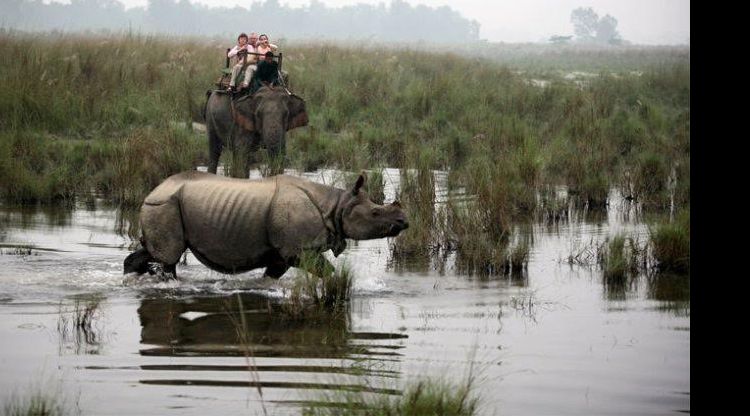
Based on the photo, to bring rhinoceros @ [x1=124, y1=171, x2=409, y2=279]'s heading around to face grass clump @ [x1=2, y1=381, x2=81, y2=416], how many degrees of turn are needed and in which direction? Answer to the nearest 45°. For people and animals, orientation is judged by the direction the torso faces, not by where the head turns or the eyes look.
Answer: approximately 90° to its right

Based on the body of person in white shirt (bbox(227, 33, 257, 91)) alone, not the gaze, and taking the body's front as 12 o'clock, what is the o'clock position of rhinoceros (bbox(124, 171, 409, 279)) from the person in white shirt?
The rhinoceros is roughly at 12 o'clock from the person in white shirt.

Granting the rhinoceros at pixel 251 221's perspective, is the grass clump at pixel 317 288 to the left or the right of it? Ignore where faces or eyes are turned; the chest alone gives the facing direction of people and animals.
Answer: on its right

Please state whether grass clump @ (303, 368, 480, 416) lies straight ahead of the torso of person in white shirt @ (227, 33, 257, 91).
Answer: yes

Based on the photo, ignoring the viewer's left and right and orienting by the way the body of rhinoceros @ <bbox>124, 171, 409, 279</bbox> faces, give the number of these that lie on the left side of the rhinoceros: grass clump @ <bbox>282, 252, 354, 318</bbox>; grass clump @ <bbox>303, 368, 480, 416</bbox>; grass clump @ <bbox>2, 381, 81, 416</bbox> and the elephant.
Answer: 1

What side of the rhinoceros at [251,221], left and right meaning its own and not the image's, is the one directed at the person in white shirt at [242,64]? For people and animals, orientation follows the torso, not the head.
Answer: left

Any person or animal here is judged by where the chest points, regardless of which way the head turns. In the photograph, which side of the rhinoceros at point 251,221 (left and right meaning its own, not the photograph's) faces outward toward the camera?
right

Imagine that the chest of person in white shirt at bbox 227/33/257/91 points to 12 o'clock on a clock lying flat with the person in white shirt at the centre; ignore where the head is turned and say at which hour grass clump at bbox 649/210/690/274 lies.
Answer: The grass clump is roughly at 11 o'clock from the person in white shirt.

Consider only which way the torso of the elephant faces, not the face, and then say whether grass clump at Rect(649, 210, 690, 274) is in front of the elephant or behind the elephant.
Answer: in front

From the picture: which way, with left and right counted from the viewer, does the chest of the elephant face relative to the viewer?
facing the viewer and to the right of the viewer

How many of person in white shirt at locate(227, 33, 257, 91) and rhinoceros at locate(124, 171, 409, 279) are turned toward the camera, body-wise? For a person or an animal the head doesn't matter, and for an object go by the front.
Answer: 1

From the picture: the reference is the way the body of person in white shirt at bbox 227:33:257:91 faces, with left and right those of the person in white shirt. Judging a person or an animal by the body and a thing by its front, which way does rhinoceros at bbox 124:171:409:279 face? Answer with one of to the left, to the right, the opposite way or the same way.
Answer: to the left

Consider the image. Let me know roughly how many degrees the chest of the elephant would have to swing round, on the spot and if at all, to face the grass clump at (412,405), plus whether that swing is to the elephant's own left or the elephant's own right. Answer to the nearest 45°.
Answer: approximately 45° to the elephant's own right

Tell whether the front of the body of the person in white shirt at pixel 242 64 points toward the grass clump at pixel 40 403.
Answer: yes

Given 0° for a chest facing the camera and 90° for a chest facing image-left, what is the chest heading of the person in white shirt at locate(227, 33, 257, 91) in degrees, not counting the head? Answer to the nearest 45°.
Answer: approximately 0°

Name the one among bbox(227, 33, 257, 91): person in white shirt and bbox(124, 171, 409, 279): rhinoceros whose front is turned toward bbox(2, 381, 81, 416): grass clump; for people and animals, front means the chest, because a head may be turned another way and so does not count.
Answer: the person in white shirt
